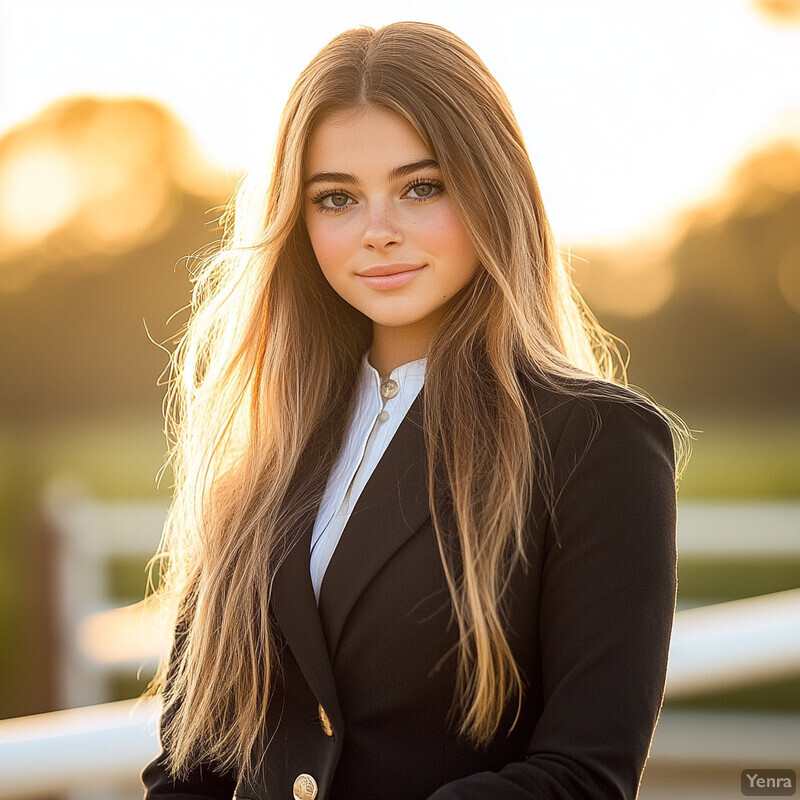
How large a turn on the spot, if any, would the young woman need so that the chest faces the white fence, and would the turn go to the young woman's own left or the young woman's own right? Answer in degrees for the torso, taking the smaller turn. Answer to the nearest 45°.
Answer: approximately 135° to the young woman's own right

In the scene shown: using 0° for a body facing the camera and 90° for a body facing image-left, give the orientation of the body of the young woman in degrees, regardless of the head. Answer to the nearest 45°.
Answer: approximately 45°

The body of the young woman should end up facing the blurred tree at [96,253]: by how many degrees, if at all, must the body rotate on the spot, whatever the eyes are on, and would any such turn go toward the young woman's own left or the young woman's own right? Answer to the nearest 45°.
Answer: approximately 135° to the young woman's own right

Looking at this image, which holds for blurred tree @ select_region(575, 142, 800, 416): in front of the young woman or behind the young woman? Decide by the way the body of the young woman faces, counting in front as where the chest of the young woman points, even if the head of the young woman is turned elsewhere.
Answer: behind

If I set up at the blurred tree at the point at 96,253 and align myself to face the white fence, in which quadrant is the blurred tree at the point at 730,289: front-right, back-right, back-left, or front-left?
front-left
